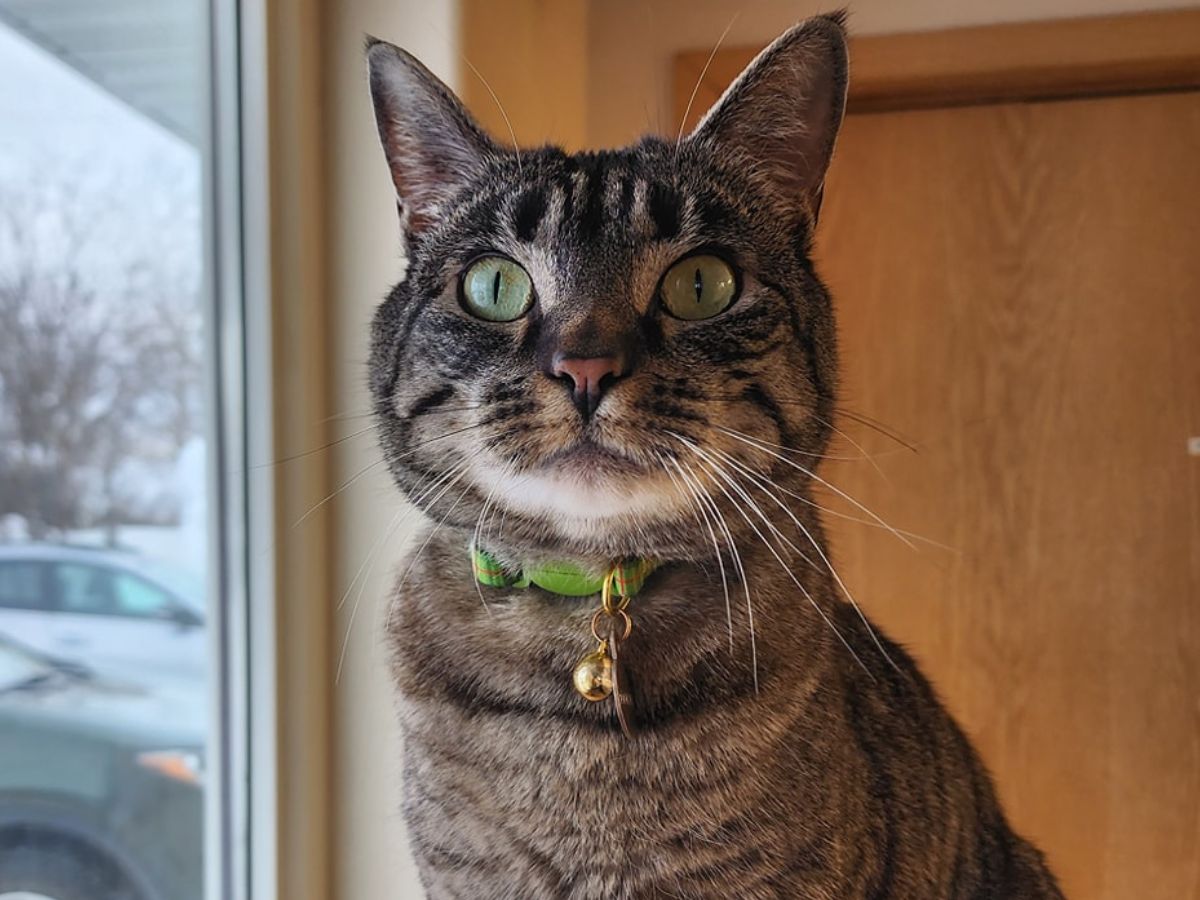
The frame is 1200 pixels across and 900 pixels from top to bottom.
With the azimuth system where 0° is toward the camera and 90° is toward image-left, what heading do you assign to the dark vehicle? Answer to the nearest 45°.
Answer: approximately 270°

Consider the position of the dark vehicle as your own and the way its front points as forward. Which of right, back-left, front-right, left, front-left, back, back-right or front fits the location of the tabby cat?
front-right
